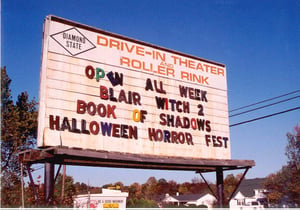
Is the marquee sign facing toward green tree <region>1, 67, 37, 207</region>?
no

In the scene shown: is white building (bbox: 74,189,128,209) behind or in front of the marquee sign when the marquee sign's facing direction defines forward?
behind

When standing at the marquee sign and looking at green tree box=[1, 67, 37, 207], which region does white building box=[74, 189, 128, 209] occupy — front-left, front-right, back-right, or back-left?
front-right
